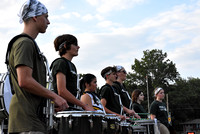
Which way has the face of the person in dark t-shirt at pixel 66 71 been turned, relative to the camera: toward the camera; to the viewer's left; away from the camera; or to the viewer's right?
to the viewer's right

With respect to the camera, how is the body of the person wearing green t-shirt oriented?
to the viewer's right

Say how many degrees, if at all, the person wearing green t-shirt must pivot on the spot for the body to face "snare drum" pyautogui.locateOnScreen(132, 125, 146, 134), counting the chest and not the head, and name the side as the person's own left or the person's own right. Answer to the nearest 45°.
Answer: approximately 45° to the person's own left

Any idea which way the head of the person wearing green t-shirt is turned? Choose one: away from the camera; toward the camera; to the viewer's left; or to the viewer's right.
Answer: to the viewer's right

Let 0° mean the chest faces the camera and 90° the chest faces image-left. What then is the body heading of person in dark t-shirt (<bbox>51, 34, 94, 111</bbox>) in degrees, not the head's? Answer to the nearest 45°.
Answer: approximately 270°

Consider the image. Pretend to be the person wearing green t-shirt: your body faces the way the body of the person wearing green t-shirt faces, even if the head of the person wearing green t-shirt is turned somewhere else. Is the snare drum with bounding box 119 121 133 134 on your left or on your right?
on your left

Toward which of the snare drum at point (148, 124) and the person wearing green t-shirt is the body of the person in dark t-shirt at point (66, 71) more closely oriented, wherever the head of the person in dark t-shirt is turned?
the snare drum

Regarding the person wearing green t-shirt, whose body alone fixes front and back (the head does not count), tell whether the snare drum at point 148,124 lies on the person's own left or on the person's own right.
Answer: on the person's own left

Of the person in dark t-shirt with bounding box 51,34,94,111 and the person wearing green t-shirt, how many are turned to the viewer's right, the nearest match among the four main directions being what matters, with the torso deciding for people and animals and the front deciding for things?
2
